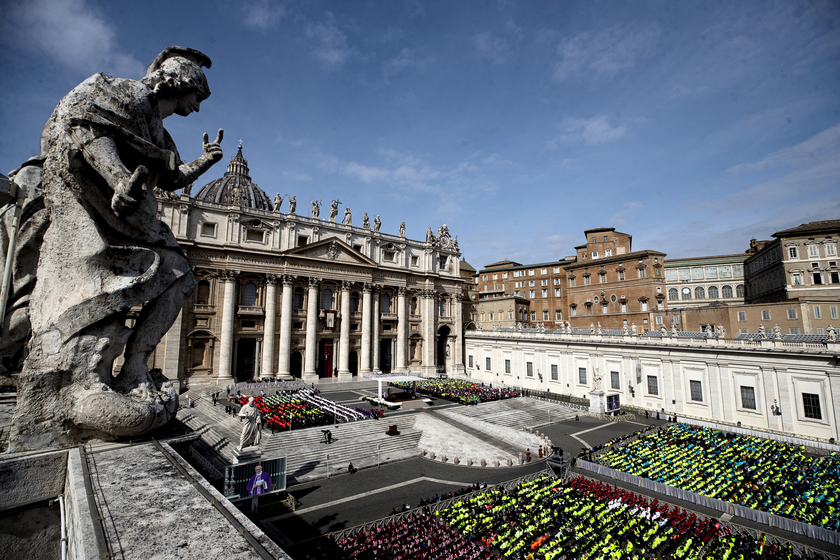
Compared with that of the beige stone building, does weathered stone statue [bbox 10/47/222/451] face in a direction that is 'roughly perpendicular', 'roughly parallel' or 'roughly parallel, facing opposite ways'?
roughly perpendicular

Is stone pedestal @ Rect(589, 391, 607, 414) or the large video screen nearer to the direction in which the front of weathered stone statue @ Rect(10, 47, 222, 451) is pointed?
the stone pedestal

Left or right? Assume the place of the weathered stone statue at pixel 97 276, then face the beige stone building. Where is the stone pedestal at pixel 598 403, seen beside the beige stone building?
right

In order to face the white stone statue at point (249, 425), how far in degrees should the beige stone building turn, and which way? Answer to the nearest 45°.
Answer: approximately 45° to its right

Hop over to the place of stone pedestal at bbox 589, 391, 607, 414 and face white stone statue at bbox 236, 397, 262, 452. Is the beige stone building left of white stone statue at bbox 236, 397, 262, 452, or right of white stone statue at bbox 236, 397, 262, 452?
right

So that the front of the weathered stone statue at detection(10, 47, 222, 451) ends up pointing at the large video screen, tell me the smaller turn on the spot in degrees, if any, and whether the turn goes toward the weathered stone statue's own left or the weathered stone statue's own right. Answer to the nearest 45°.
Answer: approximately 45° to the weathered stone statue's own left

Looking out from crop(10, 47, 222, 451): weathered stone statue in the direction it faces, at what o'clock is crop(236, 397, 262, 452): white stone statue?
crop(236, 397, 262, 452): white stone statue is roughly at 10 o'clock from crop(10, 47, 222, 451): weathered stone statue.

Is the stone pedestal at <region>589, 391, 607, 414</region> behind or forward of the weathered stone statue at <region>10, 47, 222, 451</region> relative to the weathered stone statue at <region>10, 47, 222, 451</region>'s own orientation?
forward

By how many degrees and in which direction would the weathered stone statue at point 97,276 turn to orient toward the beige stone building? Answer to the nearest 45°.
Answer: approximately 90° to its left

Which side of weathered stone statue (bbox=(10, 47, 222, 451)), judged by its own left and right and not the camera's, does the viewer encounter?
right

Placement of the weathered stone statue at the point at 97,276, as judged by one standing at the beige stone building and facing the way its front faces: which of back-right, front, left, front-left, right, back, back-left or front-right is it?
front-right

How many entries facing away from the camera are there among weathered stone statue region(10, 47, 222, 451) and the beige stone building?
0

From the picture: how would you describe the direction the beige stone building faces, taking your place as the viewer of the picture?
facing the viewer and to the right of the viewer

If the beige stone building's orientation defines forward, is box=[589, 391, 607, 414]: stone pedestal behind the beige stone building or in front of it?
in front

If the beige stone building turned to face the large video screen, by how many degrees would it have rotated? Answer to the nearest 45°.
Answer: approximately 45° to its right
